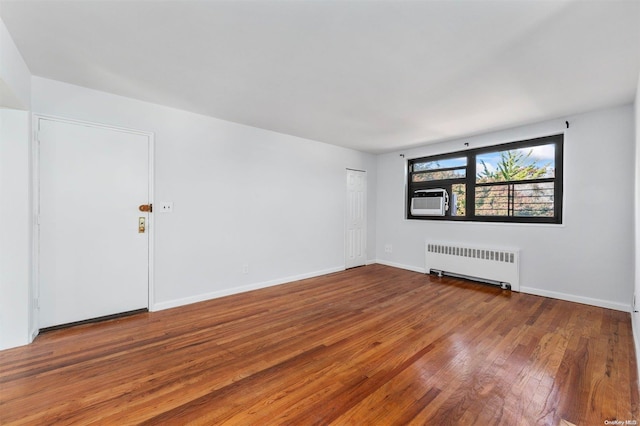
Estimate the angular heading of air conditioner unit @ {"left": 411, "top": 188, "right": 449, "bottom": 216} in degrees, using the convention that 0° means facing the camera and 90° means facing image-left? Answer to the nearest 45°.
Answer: approximately 45°

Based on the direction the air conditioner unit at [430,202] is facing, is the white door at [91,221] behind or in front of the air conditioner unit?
in front

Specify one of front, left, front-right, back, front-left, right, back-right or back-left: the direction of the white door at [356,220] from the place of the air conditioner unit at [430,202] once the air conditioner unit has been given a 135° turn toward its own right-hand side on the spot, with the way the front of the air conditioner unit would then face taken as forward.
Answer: left
